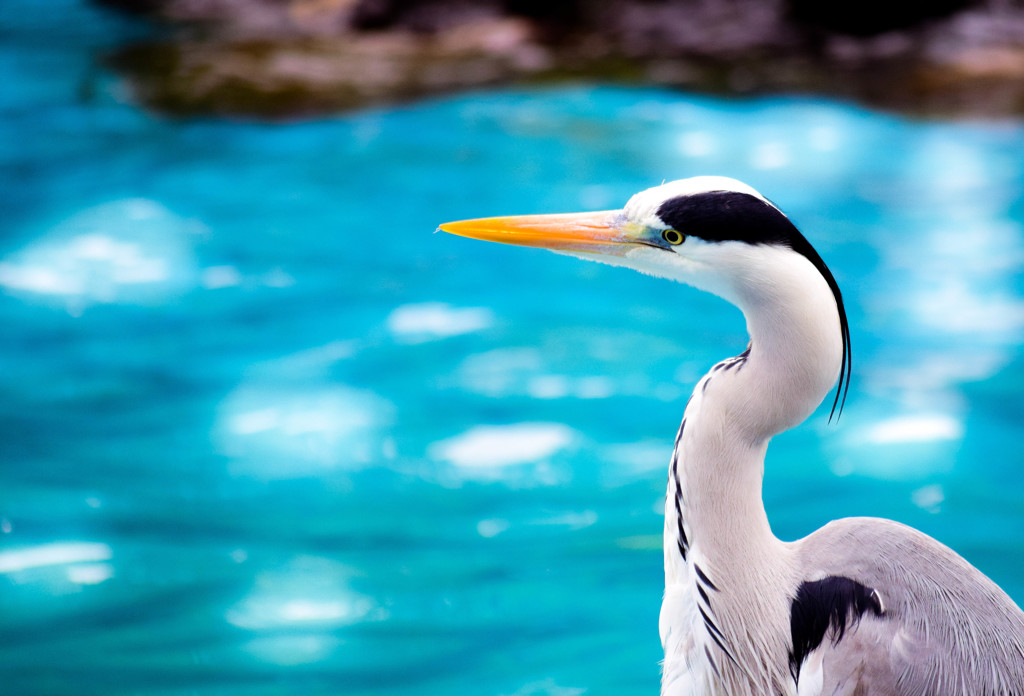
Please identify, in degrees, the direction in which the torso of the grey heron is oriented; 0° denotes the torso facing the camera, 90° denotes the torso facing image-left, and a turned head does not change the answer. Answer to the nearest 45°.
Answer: approximately 90°
